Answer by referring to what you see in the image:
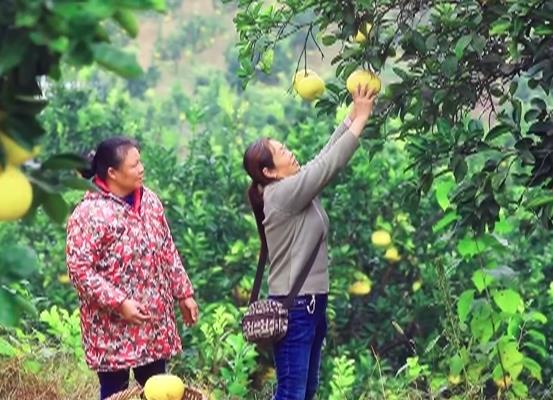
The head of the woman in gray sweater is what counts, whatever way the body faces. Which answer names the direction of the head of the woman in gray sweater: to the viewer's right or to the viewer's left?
to the viewer's right

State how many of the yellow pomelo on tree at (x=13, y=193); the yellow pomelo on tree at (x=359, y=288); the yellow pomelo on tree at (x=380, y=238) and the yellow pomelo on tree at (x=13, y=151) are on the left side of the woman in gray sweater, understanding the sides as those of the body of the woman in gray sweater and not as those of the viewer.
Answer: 2

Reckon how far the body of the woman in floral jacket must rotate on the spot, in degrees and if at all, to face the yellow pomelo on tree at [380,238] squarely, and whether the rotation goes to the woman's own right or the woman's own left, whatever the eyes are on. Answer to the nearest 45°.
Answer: approximately 90° to the woman's own left

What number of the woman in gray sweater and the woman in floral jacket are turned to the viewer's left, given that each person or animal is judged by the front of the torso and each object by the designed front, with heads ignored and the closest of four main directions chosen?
0

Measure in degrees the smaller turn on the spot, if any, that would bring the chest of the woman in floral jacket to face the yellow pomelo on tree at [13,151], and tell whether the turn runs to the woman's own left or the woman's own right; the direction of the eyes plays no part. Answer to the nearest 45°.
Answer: approximately 45° to the woman's own right

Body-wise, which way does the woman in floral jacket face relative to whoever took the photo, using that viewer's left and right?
facing the viewer and to the right of the viewer

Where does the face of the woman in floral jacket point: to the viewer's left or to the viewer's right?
to the viewer's right

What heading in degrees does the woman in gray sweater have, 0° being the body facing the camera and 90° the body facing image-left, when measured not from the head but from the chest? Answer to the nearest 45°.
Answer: approximately 270°
